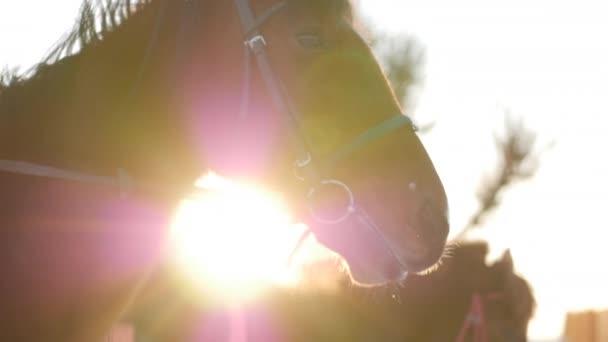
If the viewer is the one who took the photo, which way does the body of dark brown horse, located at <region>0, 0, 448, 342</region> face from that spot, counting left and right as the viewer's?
facing to the right of the viewer
